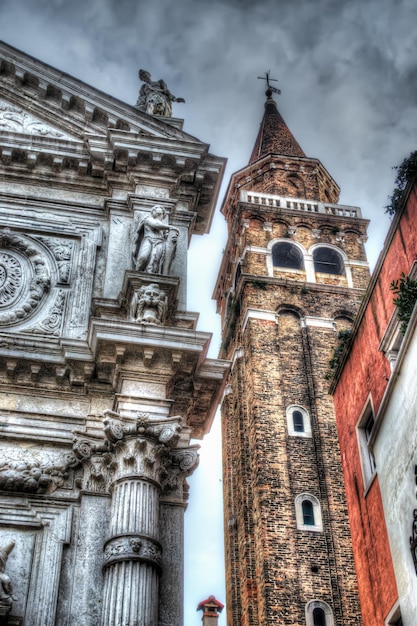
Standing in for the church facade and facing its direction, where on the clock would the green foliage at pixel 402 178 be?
The green foliage is roughly at 9 o'clock from the church facade.

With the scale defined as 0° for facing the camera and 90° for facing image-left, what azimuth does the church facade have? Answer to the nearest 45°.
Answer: approximately 0°

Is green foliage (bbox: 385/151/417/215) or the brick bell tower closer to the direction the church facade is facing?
the green foliage

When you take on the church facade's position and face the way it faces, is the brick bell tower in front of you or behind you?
behind

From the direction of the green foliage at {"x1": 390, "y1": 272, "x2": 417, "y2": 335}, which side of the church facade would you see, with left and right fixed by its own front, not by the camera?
left
